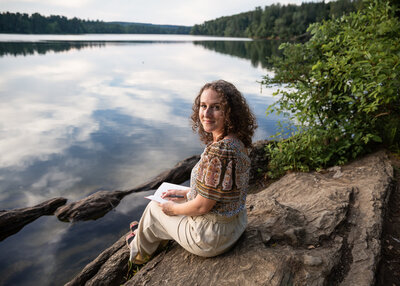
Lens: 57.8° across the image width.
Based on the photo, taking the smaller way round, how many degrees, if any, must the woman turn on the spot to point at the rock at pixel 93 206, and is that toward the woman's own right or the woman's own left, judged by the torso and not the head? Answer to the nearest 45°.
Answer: approximately 45° to the woman's own right

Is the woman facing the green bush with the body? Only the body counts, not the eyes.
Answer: no

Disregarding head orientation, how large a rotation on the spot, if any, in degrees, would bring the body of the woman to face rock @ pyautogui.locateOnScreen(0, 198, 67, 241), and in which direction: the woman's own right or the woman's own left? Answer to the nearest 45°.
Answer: approximately 45° to the woman's own right

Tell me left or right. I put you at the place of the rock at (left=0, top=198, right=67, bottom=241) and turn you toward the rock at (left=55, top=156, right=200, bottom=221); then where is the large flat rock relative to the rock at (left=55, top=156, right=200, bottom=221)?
right

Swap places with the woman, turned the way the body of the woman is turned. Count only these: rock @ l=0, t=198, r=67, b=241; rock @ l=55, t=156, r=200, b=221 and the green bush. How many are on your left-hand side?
0

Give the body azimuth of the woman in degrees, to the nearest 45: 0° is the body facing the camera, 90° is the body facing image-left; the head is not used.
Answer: approximately 90°

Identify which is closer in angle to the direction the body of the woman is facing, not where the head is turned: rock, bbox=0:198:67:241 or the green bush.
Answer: the rock

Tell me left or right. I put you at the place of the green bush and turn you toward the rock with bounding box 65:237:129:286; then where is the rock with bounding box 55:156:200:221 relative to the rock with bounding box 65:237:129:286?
right
